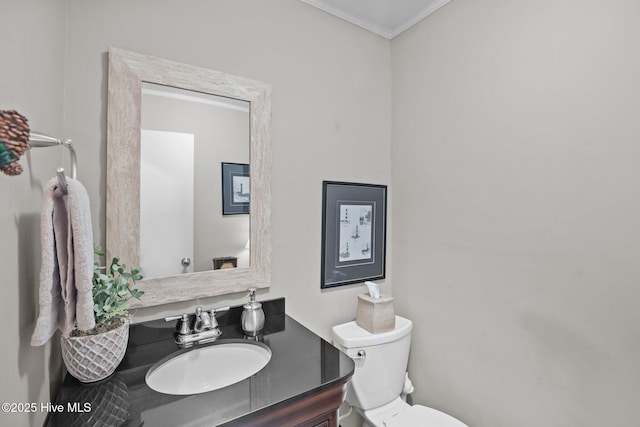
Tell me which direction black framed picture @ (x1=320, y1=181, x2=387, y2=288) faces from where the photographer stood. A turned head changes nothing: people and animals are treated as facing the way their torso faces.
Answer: facing the viewer and to the right of the viewer

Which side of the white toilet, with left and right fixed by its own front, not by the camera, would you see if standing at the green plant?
right

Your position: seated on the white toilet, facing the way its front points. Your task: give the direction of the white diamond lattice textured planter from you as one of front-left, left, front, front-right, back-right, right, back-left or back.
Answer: right

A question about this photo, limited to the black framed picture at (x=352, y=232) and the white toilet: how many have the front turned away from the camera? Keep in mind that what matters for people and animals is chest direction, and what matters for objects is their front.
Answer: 0

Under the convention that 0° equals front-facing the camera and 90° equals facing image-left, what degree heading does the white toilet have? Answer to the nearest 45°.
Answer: approximately 315°

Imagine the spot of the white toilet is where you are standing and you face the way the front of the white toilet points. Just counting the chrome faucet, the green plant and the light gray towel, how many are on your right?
3

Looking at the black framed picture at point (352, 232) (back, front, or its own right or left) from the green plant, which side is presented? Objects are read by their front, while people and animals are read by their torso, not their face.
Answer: right

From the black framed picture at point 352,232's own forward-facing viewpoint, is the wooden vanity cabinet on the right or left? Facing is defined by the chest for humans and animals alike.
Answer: on its right

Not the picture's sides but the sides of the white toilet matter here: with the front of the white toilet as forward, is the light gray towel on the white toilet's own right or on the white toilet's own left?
on the white toilet's own right
